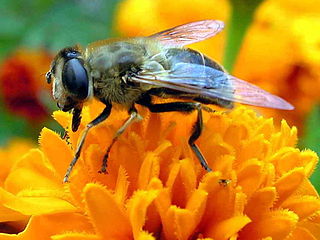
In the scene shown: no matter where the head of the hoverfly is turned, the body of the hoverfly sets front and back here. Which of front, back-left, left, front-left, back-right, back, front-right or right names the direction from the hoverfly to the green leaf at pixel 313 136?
back-right

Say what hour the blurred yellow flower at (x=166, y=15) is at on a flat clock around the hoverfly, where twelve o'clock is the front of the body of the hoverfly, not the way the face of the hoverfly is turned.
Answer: The blurred yellow flower is roughly at 3 o'clock from the hoverfly.

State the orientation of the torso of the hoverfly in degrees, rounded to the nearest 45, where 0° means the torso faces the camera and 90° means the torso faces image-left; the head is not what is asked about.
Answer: approximately 90°

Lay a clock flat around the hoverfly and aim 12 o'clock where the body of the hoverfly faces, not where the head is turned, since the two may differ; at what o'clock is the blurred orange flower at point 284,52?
The blurred orange flower is roughly at 4 o'clock from the hoverfly.

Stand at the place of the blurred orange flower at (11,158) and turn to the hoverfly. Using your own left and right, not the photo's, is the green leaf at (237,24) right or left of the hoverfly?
left
